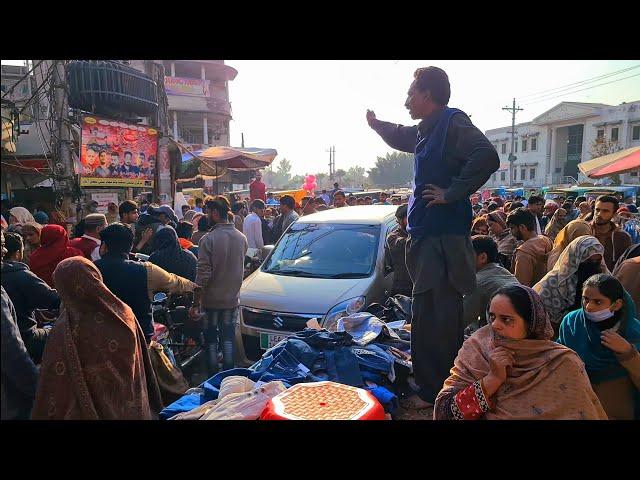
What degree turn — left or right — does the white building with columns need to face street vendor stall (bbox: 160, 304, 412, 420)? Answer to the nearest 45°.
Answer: approximately 45° to its left

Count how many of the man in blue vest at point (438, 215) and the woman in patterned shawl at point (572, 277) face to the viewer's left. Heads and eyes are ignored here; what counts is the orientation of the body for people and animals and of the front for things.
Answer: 1

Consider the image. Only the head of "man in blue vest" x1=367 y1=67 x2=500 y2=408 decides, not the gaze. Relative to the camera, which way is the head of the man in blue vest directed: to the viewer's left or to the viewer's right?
to the viewer's left

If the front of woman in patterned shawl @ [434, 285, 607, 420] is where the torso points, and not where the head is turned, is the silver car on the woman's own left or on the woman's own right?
on the woman's own right

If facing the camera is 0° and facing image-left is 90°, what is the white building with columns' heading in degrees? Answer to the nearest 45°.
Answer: approximately 45°

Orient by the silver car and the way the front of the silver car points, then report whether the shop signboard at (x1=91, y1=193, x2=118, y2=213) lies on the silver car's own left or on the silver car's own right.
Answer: on the silver car's own right

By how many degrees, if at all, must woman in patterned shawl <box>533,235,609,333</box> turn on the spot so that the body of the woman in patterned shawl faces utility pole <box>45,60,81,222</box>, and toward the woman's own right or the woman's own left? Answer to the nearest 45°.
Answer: approximately 135° to the woman's own right

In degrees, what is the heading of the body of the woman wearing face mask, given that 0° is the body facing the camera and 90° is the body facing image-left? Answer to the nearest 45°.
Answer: approximately 45°
